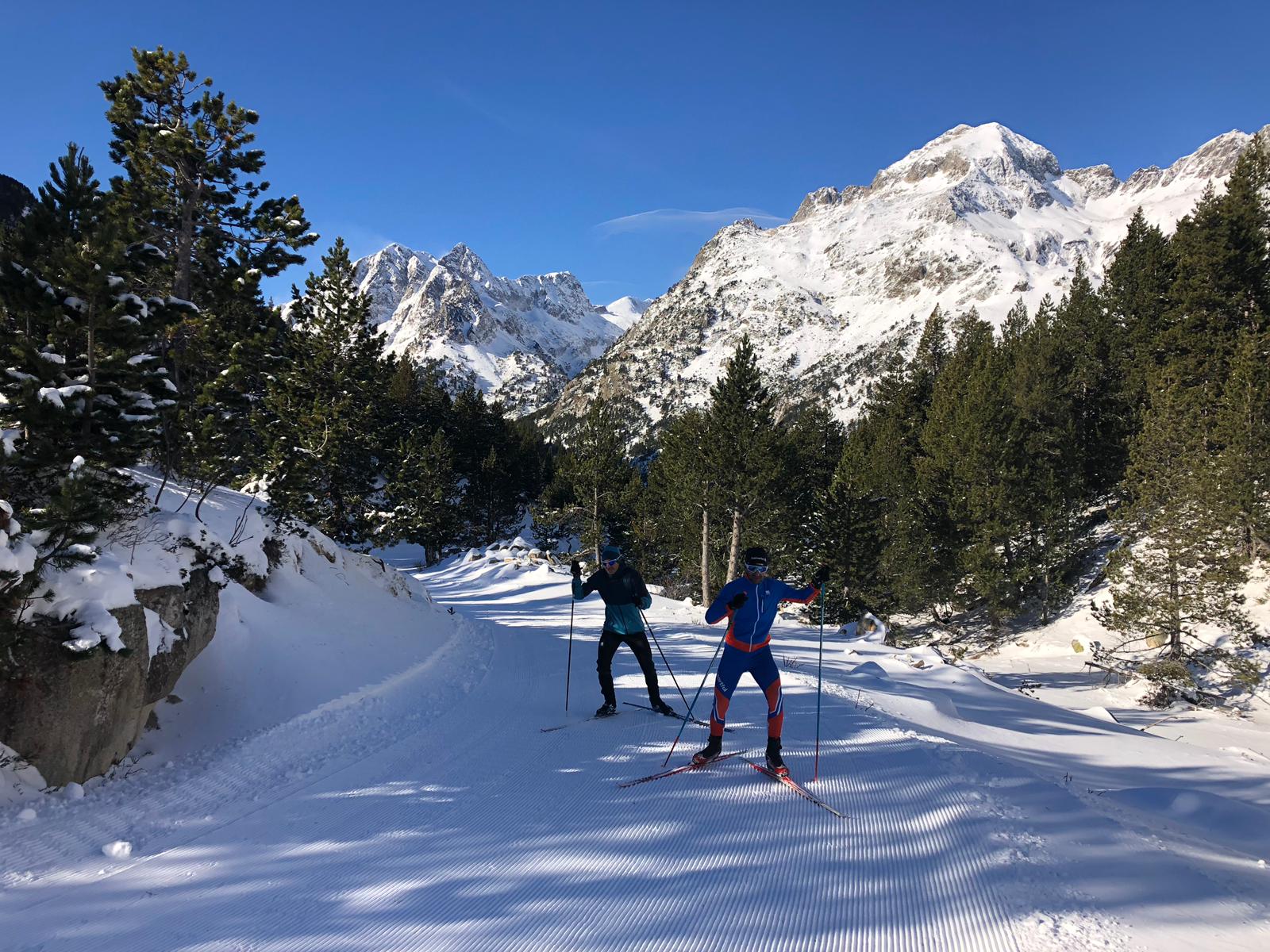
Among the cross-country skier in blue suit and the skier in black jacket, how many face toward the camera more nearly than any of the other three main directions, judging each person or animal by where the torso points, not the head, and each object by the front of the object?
2

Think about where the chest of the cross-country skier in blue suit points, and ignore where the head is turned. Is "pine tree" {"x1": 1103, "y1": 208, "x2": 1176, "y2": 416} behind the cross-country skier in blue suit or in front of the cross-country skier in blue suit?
behind

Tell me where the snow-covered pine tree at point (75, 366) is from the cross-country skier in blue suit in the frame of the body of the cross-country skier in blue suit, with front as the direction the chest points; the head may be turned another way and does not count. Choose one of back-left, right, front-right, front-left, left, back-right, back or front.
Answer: right

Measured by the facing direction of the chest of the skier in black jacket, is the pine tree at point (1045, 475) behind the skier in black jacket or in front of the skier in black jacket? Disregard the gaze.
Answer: behind

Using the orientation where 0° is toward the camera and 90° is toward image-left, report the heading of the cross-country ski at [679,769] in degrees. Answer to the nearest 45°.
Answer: approximately 45°

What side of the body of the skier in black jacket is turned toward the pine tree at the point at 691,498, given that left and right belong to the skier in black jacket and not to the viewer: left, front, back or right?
back
